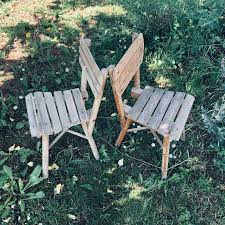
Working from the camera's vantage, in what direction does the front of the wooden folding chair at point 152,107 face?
facing the viewer and to the right of the viewer

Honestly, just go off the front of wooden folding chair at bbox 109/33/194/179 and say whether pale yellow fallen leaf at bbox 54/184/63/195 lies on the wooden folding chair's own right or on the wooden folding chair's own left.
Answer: on the wooden folding chair's own right

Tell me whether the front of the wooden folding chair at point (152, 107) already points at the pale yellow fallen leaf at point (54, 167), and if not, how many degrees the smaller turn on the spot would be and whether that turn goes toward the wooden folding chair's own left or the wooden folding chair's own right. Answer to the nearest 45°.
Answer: approximately 135° to the wooden folding chair's own right

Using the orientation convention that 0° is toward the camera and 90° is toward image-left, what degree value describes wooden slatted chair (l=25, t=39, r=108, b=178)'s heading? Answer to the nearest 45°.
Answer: approximately 90°
